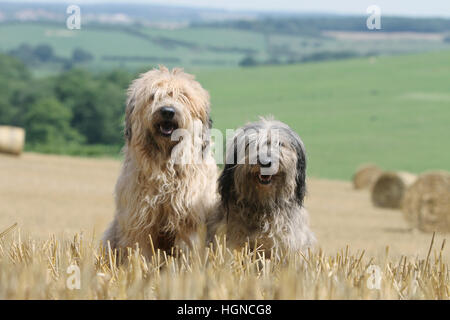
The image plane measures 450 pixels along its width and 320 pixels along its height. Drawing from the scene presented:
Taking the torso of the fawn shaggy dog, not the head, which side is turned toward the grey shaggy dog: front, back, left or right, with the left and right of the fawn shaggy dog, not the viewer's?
left

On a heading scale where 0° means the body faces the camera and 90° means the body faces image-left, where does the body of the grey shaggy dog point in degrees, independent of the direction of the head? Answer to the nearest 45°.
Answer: approximately 0°

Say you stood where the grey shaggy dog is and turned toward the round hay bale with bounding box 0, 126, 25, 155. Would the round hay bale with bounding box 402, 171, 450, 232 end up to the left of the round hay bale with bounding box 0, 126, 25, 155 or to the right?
right

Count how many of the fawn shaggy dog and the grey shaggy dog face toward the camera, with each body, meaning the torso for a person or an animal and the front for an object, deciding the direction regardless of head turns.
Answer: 2

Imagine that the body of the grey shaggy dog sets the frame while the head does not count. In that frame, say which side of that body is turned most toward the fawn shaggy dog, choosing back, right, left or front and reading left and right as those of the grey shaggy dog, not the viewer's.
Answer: right

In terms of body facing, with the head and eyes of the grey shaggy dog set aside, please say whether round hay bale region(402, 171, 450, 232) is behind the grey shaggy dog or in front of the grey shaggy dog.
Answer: behind

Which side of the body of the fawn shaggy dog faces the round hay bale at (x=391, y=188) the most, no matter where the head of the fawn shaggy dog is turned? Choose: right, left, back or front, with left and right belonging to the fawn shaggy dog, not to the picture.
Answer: back

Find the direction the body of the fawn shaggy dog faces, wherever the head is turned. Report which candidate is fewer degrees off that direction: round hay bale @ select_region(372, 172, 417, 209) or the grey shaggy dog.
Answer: the grey shaggy dog

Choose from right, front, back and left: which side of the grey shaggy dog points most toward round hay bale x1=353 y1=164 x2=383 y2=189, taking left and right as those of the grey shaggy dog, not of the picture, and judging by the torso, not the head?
back

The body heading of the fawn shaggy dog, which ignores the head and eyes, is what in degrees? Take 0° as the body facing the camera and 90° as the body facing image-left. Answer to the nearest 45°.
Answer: approximately 0°
